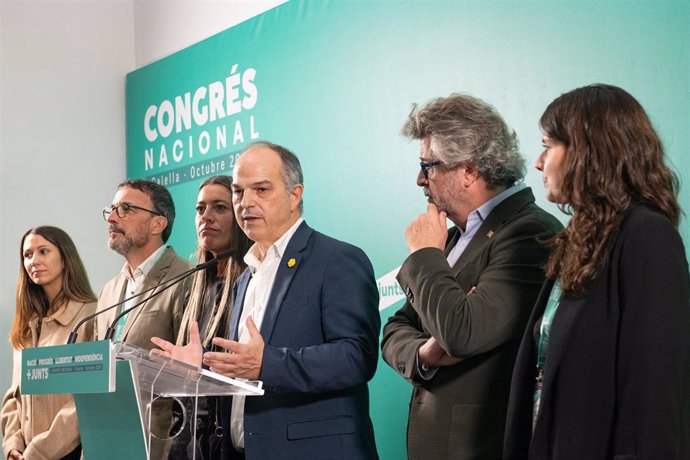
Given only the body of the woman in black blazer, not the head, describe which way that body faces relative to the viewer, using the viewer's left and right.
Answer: facing to the left of the viewer

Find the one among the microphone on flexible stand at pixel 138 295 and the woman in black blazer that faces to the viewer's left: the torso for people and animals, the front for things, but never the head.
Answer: the woman in black blazer

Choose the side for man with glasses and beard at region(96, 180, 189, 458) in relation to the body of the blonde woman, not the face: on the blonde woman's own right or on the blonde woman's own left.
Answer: on the blonde woman's own right

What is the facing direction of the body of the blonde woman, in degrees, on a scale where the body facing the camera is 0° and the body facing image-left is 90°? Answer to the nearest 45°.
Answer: approximately 45°

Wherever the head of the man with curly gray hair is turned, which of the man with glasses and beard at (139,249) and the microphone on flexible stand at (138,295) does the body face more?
the microphone on flexible stand

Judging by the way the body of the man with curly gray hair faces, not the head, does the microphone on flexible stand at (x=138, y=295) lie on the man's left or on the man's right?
on the man's right

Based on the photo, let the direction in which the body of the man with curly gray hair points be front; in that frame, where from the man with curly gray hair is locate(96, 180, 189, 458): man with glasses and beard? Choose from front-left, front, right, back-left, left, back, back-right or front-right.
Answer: right

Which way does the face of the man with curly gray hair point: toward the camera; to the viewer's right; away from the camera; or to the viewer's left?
to the viewer's left

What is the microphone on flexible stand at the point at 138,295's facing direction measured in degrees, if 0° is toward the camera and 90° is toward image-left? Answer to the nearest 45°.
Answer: approximately 270°

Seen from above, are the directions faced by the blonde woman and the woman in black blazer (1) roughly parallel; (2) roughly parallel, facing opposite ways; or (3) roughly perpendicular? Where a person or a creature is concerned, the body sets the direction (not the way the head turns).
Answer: roughly perpendicular
